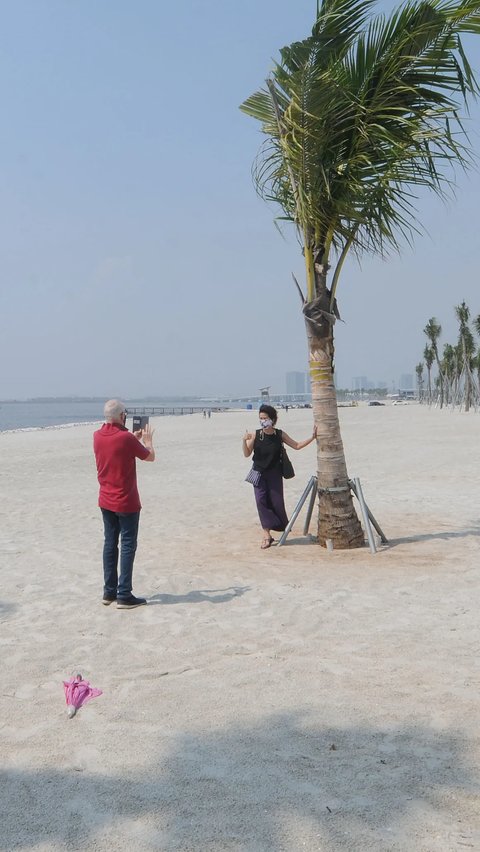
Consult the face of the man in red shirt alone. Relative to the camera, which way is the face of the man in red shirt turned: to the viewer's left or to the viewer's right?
to the viewer's right

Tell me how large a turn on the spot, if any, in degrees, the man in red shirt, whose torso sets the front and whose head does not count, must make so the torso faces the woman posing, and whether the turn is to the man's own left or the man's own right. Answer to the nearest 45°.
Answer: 0° — they already face them

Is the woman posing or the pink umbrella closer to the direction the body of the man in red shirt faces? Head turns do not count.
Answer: the woman posing

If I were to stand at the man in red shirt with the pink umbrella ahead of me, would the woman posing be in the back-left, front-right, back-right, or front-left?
back-left

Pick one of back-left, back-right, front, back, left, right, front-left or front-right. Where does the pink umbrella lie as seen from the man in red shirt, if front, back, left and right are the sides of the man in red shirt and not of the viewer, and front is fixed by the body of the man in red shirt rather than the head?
back-right

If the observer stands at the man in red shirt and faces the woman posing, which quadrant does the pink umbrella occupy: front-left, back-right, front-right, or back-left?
back-right

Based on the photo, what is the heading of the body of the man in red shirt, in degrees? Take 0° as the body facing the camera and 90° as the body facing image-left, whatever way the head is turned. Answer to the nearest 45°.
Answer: approximately 225°
